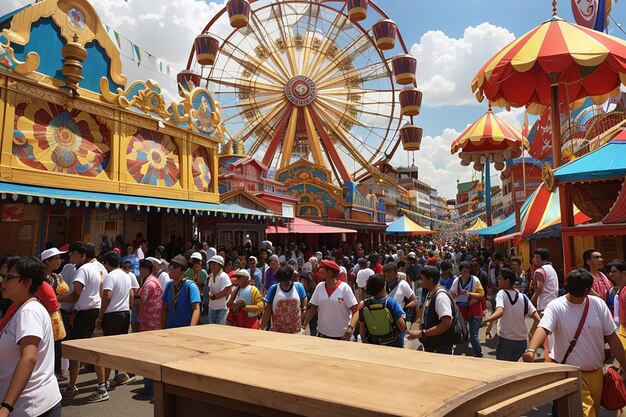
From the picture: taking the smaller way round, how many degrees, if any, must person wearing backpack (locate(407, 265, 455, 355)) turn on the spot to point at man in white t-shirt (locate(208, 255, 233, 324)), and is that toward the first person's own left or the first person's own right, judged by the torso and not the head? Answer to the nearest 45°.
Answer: approximately 45° to the first person's own right

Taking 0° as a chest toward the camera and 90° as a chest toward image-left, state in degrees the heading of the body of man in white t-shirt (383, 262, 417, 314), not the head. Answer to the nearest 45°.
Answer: approximately 45°

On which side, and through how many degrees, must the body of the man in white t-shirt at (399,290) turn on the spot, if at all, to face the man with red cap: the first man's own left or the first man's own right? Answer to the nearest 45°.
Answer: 0° — they already face them

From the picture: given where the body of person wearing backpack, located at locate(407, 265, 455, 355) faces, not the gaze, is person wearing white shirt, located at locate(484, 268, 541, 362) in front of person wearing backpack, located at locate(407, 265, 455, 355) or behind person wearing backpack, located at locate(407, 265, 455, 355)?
behind

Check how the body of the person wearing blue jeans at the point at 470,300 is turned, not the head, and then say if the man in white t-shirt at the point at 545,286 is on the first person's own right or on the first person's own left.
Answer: on the first person's own left

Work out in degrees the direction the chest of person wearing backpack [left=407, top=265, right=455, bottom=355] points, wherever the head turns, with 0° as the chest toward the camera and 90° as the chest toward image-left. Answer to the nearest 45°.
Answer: approximately 90°
